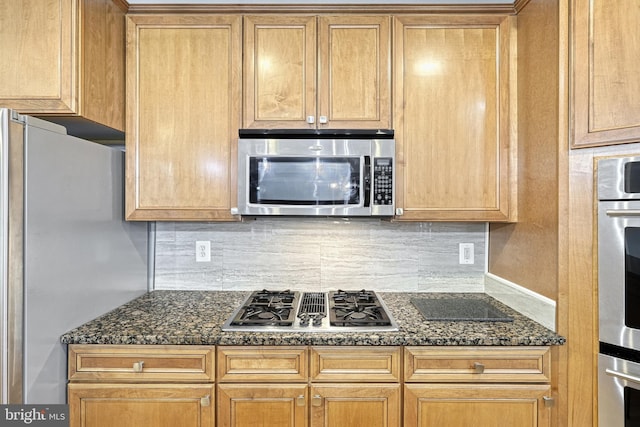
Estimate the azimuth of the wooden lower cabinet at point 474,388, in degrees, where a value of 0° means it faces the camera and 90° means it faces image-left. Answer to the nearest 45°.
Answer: approximately 0°

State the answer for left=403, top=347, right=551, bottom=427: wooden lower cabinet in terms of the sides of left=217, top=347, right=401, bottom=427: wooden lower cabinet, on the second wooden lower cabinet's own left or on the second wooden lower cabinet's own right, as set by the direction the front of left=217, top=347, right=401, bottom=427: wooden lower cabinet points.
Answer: on the second wooden lower cabinet's own left

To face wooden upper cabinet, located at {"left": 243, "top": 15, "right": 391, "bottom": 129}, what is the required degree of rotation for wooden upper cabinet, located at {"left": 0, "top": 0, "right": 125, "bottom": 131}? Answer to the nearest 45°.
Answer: approximately 90° to its left
